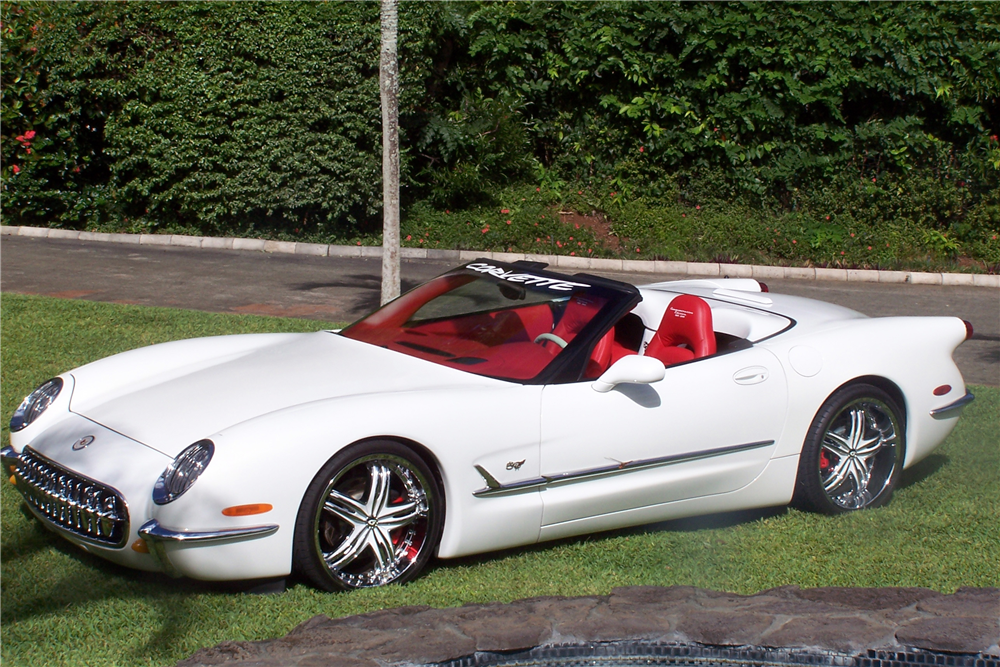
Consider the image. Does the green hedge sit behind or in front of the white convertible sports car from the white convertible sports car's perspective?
behind

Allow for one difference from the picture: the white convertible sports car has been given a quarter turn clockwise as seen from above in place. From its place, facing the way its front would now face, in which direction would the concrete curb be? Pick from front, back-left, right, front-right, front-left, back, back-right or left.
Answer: front-right

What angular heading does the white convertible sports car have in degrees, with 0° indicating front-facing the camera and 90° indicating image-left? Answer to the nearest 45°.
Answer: approximately 45°

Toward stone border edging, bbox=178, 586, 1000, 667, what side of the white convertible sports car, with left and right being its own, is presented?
left

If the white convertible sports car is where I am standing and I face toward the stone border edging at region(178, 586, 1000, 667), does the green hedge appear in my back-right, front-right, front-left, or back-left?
back-left
